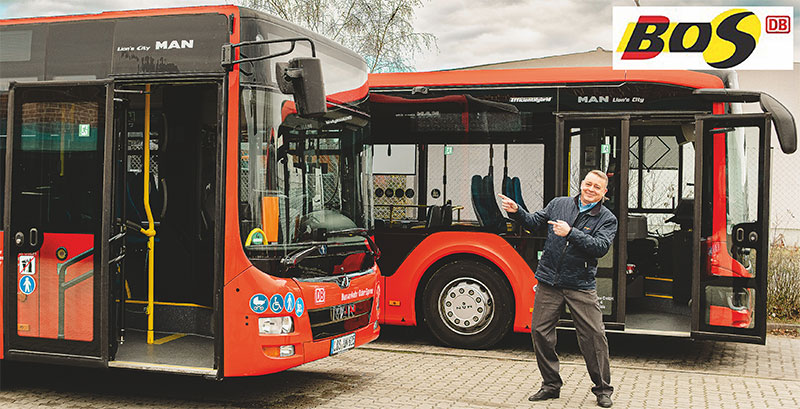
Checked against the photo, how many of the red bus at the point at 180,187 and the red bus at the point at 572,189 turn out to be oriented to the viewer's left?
0

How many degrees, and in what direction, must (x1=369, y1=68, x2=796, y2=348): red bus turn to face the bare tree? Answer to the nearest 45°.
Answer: approximately 135° to its left

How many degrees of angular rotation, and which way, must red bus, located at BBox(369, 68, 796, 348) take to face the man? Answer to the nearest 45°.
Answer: approximately 90° to its right

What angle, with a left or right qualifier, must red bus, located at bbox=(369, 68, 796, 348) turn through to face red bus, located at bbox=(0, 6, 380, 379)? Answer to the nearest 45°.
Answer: approximately 135° to its right

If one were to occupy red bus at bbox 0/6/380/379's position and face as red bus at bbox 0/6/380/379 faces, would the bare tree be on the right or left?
on its left

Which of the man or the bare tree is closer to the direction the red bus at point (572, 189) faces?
the man

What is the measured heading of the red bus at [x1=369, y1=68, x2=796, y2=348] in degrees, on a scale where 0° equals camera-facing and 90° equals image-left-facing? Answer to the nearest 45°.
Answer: approximately 270°

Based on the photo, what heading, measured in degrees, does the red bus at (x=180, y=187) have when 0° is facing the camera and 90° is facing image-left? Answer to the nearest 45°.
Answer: approximately 315°

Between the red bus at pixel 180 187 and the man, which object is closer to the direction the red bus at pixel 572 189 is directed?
the man

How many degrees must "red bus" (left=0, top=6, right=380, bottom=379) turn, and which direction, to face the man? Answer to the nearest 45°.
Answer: approximately 45° to its left
